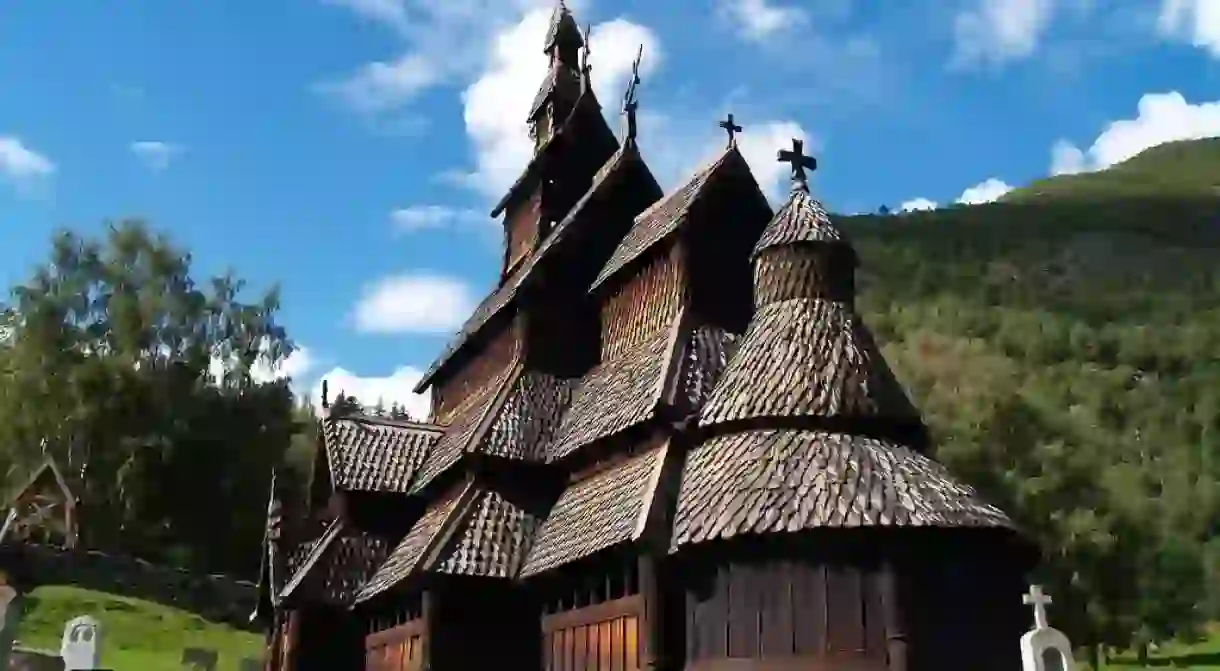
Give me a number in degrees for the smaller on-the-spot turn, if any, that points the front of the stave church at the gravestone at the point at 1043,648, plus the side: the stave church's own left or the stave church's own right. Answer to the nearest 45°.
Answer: approximately 180°

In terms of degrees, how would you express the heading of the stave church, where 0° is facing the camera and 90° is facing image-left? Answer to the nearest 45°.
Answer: approximately 135°

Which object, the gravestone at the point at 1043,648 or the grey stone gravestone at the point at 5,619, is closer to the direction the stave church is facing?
the grey stone gravestone

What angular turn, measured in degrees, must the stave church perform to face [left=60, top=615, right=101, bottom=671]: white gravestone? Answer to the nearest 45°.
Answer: approximately 90° to its left
